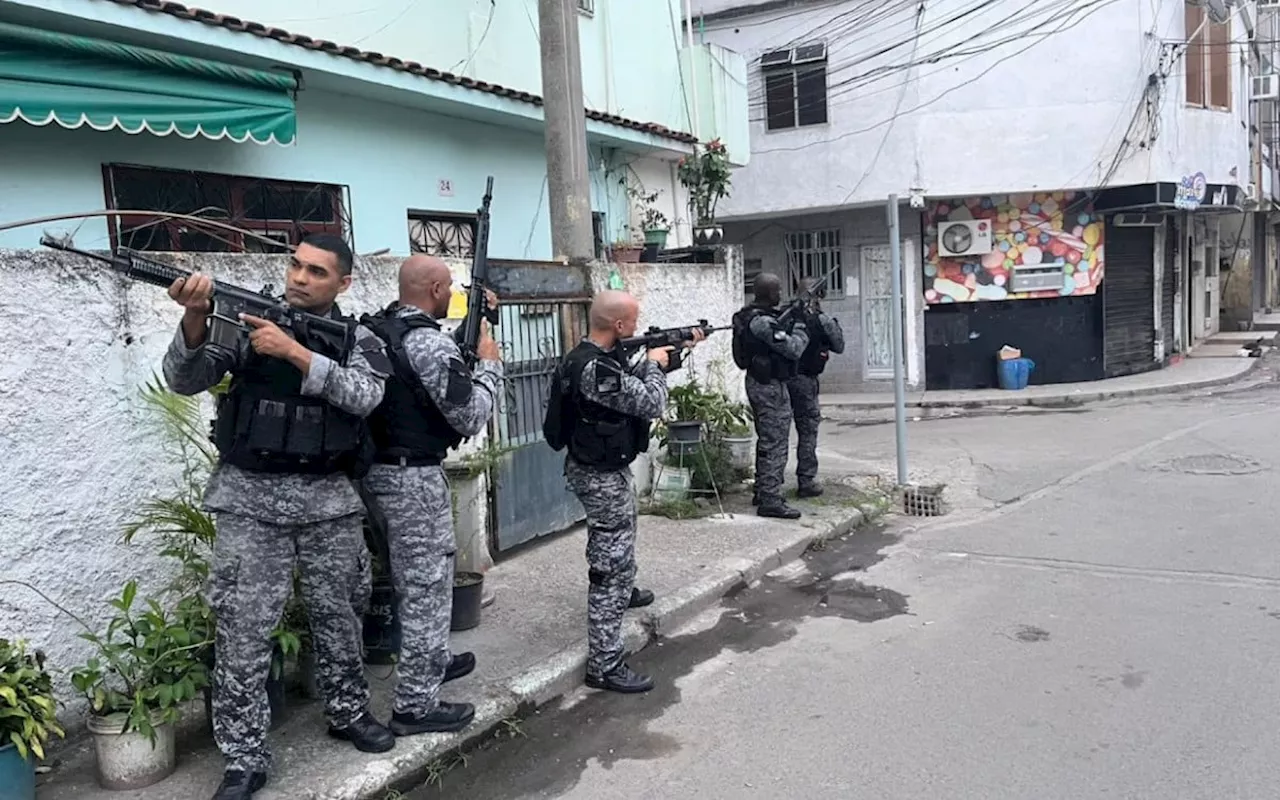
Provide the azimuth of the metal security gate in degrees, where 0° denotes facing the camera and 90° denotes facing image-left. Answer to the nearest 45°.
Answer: approximately 315°

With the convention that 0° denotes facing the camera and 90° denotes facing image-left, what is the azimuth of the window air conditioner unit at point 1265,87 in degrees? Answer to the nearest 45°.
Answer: approximately 0°

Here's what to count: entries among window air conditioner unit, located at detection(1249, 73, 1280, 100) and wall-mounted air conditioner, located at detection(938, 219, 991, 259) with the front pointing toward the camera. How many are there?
2

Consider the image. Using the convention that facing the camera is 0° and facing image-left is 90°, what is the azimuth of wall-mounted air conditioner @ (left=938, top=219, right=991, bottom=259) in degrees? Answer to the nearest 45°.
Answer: approximately 0°

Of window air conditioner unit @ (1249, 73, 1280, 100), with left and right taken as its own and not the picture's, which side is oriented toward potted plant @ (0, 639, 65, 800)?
front

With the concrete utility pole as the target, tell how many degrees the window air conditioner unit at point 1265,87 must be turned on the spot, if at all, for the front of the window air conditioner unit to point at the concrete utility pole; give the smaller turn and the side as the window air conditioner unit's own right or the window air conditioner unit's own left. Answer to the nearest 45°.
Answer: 0° — it already faces it

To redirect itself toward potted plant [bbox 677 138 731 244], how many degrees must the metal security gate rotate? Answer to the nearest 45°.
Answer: approximately 90° to its left

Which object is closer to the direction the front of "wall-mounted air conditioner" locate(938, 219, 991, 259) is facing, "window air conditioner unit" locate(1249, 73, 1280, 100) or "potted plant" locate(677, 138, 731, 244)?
the potted plant

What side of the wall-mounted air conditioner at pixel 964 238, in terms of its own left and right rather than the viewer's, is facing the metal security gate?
front

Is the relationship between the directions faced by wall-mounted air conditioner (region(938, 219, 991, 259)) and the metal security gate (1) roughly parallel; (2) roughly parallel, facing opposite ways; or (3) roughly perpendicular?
roughly perpendicular

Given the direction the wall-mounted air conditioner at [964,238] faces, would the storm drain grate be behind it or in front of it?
in front
